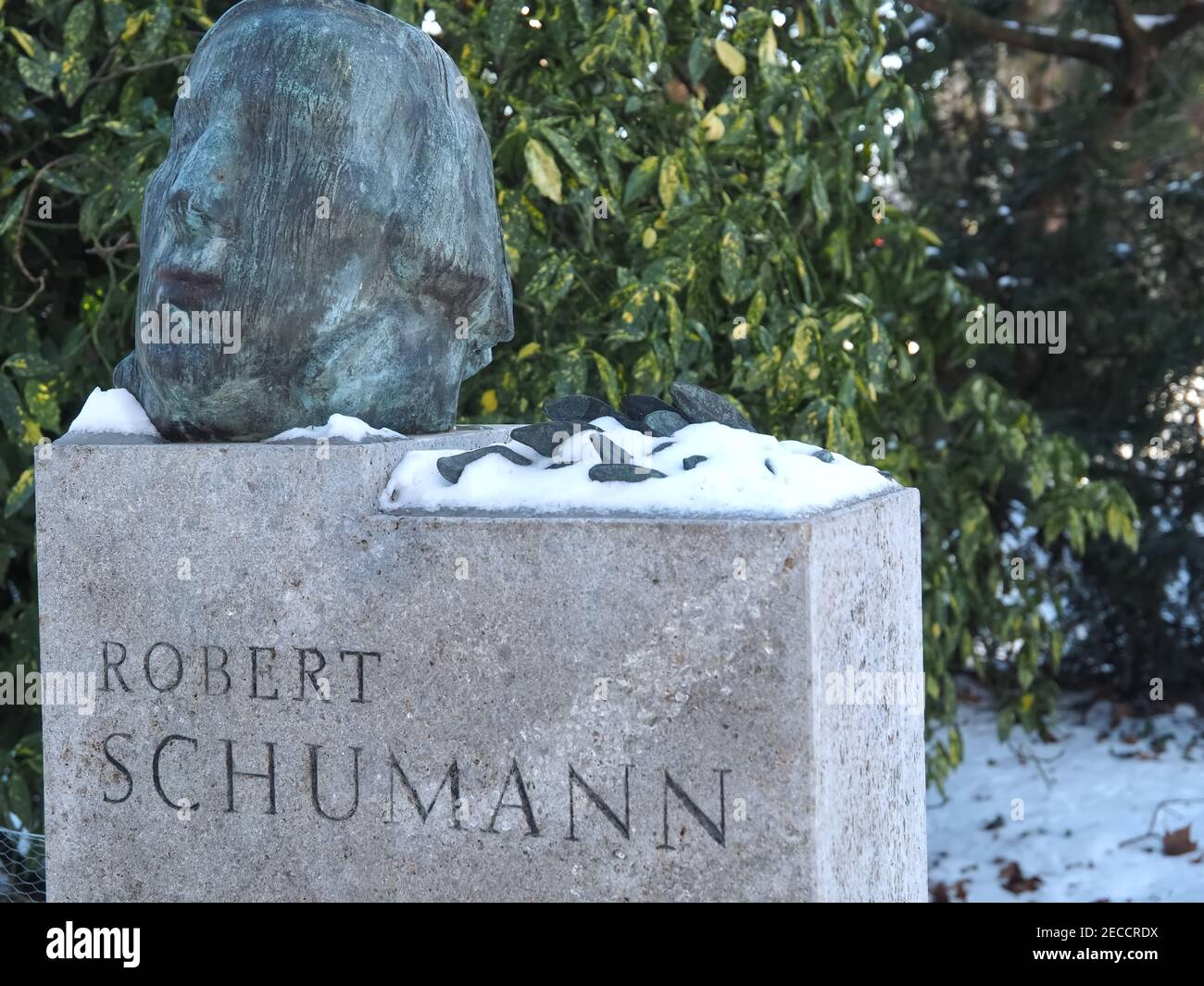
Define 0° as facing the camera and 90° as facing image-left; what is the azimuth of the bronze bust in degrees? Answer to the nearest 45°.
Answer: approximately 45°

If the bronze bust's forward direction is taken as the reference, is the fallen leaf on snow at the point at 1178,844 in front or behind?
behind

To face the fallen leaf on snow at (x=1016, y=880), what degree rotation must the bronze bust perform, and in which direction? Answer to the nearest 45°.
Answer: approximately 180°
